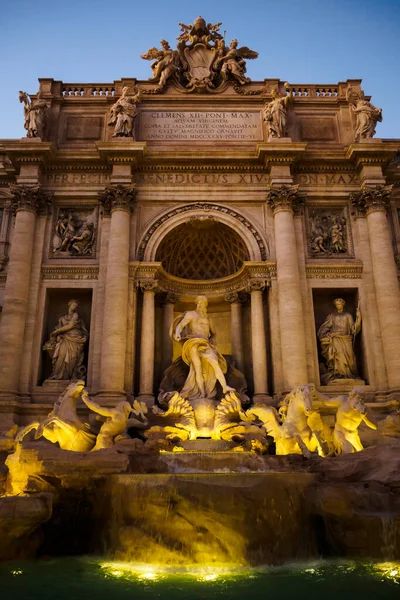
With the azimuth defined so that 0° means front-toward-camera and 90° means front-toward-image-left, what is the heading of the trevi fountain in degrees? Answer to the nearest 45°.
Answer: approximately 0°
